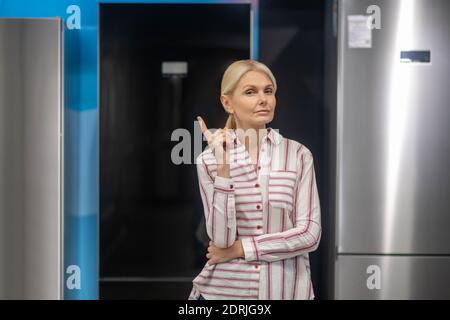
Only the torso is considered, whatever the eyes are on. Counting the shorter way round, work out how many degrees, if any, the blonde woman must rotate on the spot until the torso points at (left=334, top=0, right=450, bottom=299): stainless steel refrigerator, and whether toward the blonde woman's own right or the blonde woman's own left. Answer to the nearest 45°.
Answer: approximately 135° to the blonde woman's own left

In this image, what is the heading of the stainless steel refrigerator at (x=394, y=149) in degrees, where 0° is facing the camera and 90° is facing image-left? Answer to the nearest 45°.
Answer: approximately 0°

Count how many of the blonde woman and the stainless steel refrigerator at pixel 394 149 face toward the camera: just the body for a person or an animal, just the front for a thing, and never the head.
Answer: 2

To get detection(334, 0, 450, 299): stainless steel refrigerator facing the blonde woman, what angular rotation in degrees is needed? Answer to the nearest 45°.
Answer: approximately 45° to its right

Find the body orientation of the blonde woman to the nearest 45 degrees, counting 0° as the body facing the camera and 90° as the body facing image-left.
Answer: approximately 0°
